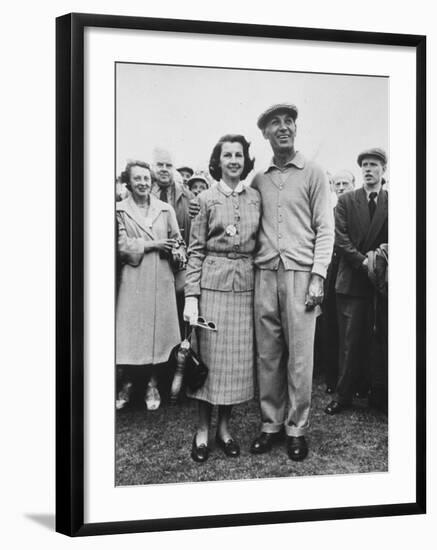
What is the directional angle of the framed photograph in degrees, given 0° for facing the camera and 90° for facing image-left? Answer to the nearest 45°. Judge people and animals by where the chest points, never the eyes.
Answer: approximately 315°
